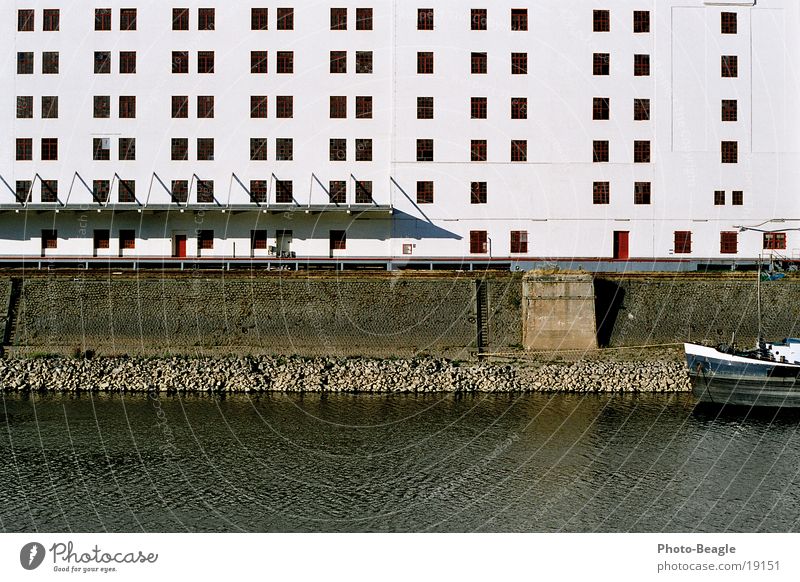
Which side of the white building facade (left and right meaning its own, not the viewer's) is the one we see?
front
